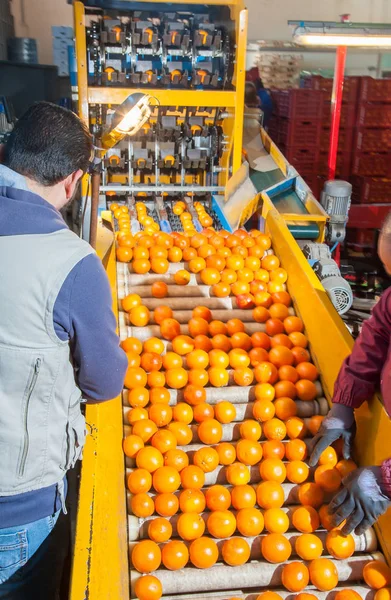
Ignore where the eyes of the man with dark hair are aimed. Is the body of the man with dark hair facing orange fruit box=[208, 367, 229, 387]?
yes

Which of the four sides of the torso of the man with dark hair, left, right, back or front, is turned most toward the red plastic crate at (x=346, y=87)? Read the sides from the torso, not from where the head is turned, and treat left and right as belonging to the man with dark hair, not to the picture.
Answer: front

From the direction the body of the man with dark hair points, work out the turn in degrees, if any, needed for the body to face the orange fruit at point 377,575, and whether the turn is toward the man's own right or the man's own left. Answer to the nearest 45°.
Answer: approximately 45° to the man's own right

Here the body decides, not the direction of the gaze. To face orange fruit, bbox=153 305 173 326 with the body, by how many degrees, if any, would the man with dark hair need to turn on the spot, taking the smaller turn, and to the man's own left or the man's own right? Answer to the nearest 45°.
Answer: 0° — they already face it

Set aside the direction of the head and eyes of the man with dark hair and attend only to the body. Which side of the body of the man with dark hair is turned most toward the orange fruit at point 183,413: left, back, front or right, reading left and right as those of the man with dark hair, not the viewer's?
front

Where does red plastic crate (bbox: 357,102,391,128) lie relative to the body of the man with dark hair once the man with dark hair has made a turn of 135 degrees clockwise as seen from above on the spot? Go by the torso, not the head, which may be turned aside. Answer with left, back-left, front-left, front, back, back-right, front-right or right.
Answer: back-left

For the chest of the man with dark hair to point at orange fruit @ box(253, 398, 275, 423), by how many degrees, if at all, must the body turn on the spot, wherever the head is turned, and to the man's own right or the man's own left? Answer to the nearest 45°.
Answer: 0° — they already face it

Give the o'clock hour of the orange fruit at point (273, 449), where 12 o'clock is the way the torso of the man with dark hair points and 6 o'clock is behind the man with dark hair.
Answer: The orange fruit is roughly at 1 o'clock from the man with dark hair.

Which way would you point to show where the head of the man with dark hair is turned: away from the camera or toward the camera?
away from the camera

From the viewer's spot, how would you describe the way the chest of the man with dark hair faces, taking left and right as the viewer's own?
facing away from the viewer and to the right of the viewer
